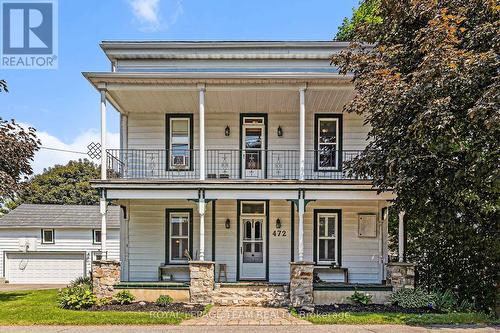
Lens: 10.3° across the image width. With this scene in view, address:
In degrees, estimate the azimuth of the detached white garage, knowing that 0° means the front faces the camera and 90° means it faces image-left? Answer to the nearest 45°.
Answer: approximately 0°

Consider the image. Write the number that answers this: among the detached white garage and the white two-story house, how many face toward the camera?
2

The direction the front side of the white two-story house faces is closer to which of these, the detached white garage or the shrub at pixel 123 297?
the shrub

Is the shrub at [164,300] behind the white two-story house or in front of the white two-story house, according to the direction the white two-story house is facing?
in front

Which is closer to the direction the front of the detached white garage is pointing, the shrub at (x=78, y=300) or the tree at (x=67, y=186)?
the shrub

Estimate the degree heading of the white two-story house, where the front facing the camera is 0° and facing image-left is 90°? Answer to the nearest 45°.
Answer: approximately 0°
